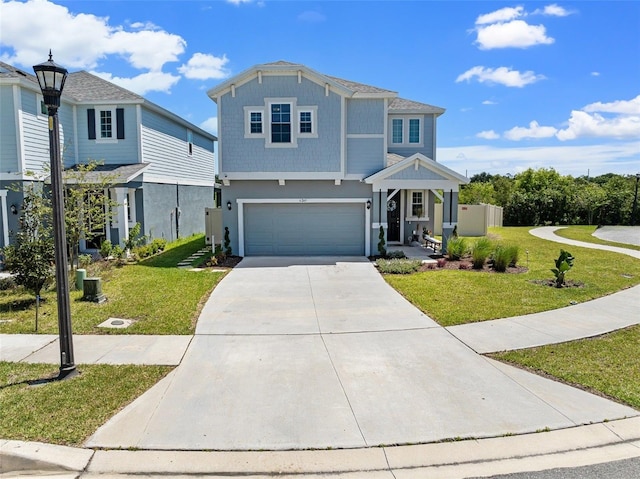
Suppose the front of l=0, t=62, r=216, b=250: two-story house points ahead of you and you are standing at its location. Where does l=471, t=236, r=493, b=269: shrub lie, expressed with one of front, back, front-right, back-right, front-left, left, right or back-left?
left

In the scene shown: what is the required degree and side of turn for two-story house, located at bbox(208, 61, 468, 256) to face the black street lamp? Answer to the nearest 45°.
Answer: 0° — it already faces it

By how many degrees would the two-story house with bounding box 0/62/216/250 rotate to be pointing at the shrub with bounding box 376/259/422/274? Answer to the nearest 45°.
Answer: approximately 90° to its left

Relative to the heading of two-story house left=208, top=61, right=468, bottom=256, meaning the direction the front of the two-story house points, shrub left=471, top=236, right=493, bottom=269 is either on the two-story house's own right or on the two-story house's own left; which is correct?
on the two-story house's own left

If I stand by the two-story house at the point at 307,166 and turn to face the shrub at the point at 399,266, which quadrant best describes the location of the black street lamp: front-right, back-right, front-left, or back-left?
front-right

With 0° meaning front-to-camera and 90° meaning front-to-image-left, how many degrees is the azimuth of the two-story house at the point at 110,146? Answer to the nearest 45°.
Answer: approximately 45°

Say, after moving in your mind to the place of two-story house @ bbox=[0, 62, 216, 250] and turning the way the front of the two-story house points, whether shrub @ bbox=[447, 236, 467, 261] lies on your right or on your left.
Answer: on your left

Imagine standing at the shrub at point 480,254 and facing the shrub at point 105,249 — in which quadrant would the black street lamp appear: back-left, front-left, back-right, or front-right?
front-left

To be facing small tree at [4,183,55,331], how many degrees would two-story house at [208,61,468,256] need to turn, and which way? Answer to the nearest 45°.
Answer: approximately 45° to its right

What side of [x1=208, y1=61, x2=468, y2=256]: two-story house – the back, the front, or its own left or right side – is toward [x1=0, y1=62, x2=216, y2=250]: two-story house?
right

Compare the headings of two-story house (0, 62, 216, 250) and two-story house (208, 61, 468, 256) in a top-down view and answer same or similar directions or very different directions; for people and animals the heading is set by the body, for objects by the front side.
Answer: same or similar directions

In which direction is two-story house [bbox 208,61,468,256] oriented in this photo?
toward the camera

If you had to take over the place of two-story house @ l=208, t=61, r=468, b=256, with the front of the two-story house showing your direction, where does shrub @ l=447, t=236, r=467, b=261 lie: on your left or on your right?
on your left

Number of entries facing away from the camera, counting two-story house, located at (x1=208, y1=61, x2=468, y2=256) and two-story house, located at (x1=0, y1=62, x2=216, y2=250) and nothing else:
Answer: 0

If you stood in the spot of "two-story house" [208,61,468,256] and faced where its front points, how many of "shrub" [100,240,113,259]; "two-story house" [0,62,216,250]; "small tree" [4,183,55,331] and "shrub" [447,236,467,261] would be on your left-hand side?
1
